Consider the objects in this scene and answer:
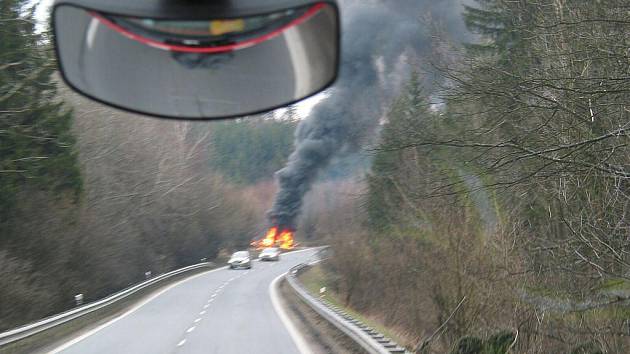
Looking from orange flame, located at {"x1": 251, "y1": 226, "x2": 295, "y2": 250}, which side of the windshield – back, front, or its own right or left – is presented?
front

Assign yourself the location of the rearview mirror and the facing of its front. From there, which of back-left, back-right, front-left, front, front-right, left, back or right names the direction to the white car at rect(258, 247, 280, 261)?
back

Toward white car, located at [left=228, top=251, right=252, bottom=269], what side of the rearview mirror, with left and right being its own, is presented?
back

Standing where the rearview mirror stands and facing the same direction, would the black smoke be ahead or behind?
behind

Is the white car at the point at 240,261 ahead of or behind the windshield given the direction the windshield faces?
ahead

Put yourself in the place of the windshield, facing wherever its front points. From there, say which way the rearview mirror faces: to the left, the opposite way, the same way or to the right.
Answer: the opposite way

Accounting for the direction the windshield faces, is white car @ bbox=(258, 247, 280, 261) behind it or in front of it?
in front

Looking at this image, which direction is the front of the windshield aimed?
away from the camera

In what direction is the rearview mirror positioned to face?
toward the camera
